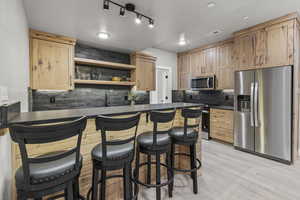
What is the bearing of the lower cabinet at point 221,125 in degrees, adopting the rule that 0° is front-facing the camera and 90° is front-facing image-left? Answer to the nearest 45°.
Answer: approximately 45°

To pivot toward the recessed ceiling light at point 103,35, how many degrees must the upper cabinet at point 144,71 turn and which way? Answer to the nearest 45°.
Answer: approximately 90° to its right

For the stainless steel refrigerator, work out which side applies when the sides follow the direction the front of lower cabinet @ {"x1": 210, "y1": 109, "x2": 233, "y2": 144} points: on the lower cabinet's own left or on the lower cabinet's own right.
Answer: on the lower cabinet's own left

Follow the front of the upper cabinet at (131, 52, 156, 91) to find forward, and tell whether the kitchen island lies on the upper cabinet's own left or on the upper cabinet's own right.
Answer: on the upper cabinet's own right

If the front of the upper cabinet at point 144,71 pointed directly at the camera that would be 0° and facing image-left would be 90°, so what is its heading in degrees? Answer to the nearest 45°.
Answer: approximately 315°
